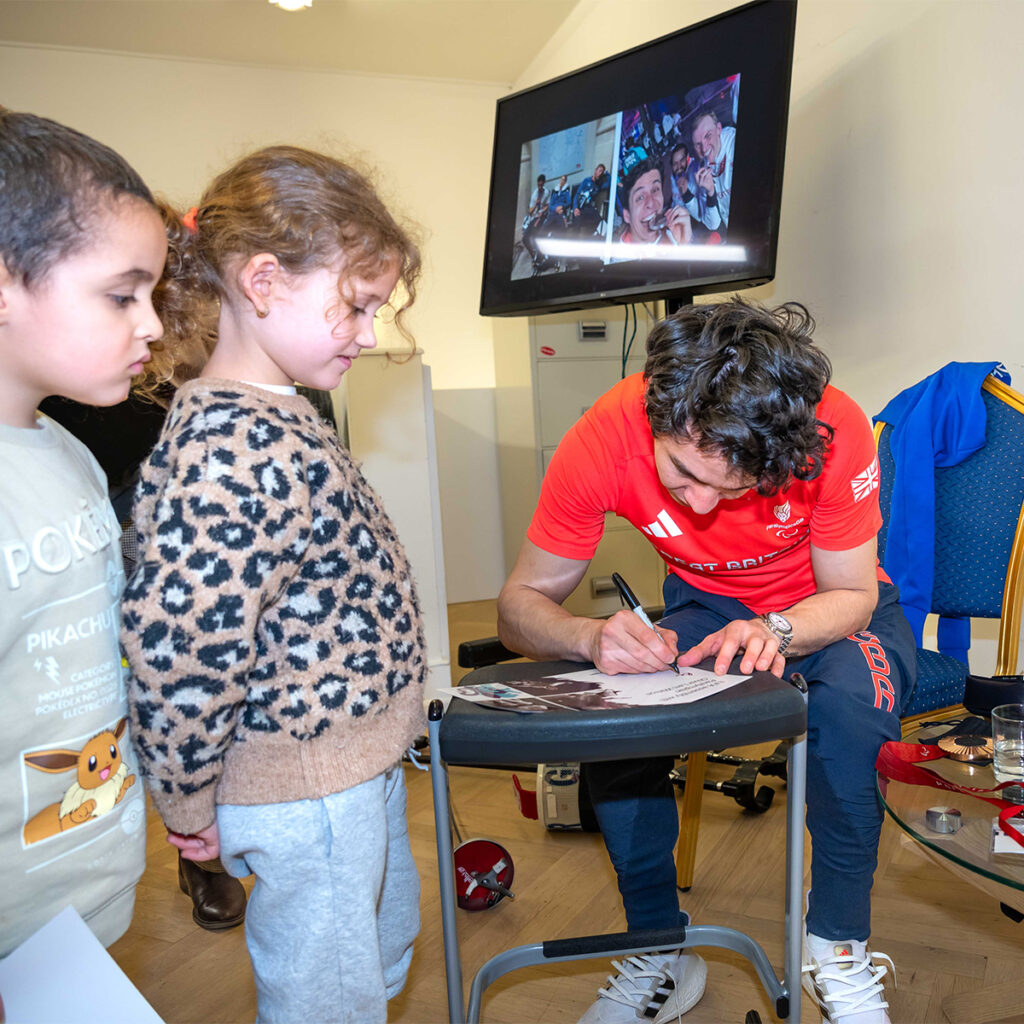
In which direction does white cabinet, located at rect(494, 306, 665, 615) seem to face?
toward the camera

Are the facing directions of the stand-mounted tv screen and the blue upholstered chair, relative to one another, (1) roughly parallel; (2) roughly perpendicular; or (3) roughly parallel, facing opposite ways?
roughly parallel

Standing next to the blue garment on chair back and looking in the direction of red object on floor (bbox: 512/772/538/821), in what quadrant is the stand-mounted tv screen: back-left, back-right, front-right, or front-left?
front-right

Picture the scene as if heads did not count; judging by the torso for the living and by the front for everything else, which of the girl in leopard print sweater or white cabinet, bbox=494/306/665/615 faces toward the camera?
the white cabinet

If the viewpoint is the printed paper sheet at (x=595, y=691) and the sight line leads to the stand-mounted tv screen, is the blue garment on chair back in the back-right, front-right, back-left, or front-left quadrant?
front-right

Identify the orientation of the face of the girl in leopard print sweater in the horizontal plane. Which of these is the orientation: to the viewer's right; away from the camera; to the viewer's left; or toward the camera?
to the viewer's right

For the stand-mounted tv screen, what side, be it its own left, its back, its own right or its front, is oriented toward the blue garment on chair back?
left

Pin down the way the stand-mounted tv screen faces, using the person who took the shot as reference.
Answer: facing the viewer and to the left of the viewer

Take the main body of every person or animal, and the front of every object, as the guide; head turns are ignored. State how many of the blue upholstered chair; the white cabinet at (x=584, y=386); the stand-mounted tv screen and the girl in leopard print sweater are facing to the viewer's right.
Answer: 1

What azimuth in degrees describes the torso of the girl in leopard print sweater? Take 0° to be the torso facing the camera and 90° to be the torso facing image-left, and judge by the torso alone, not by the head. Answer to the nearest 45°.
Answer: approximately 270°

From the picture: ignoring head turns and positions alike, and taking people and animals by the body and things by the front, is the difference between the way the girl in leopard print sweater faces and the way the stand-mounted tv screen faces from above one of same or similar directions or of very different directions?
very different directions

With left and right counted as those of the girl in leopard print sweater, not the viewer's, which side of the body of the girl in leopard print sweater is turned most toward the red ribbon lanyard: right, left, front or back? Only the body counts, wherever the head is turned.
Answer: front

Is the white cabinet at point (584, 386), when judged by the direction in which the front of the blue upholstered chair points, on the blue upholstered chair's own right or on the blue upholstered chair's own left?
on the blue upholstered chair's own right
